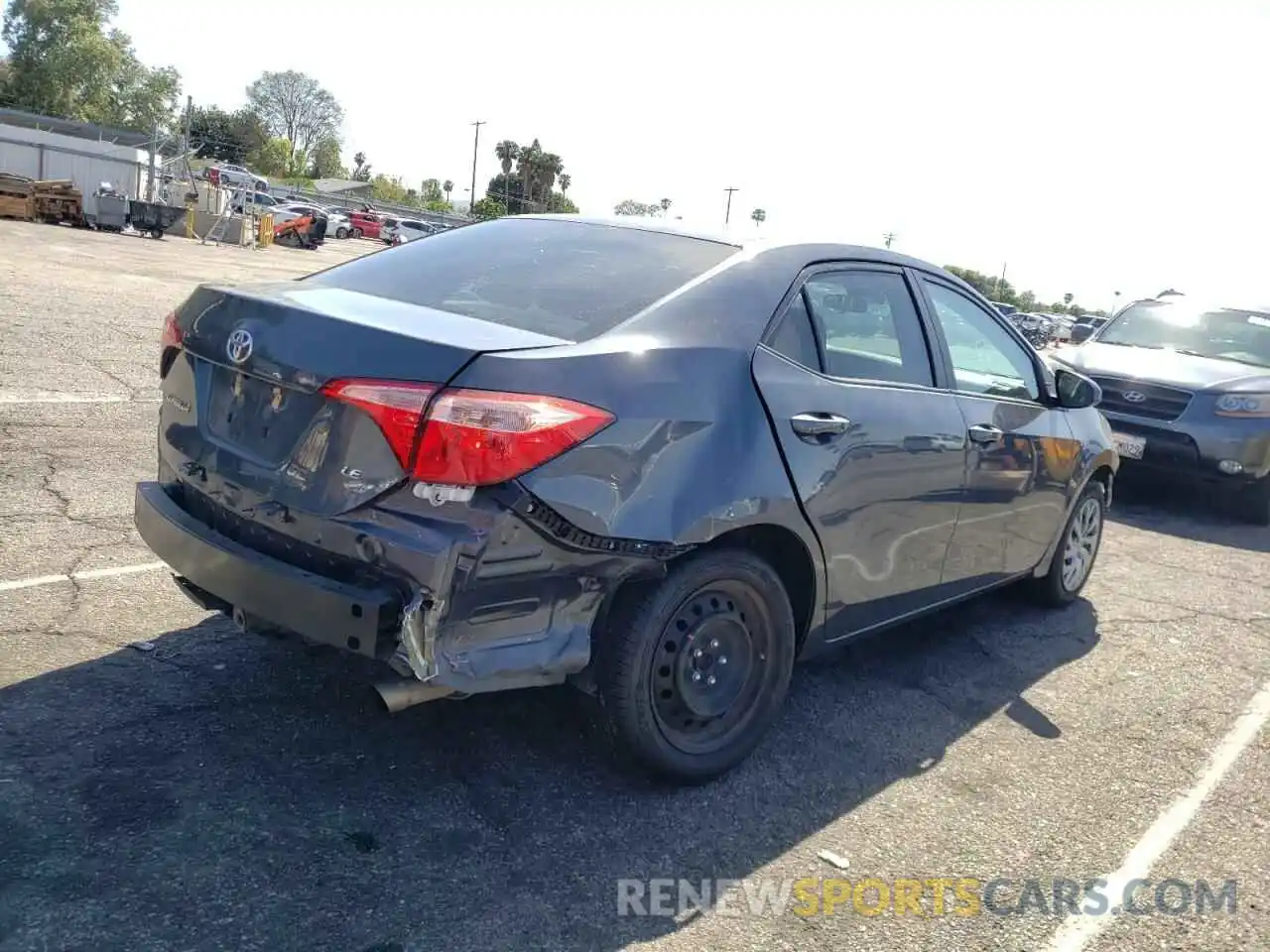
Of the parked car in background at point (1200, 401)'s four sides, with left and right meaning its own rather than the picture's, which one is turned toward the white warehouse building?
right

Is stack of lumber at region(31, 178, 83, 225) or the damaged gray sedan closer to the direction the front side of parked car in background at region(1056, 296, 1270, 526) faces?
the damaged gray sedan

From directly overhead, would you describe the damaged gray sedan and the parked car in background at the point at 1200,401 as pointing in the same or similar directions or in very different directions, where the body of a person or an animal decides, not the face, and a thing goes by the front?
very different directions

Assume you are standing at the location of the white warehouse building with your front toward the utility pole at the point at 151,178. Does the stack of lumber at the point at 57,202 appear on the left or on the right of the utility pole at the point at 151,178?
right

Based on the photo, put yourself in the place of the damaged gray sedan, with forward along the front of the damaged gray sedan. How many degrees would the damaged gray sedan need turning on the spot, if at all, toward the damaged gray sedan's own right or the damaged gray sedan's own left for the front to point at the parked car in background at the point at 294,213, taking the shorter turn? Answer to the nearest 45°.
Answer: approximately 45° to the damaged gray sedan's own left

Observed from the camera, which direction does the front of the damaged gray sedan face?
facing away from the viewer and to the right of the viewer

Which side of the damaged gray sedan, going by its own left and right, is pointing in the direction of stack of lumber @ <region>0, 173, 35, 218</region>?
left

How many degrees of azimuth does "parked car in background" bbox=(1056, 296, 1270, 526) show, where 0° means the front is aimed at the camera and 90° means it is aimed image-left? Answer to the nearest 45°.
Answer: approximately 45°
